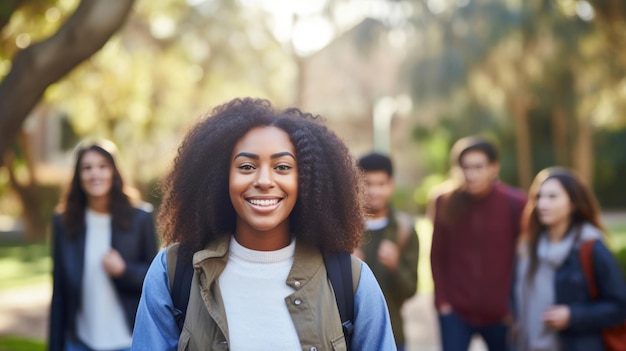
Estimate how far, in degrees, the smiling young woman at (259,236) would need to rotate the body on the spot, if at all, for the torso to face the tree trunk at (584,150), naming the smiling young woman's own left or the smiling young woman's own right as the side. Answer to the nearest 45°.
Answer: approximately 135° to the smiling young woman's own left

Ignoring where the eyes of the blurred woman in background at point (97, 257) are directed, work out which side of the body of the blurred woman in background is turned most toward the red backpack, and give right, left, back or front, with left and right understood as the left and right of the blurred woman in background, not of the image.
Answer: left

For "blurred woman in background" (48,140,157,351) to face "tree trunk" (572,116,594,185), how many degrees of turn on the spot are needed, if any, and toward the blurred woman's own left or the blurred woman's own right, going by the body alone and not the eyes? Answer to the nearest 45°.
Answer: approximately 135° to the blurred woman's own left

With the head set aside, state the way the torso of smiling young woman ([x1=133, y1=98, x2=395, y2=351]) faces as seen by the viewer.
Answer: toward the camera

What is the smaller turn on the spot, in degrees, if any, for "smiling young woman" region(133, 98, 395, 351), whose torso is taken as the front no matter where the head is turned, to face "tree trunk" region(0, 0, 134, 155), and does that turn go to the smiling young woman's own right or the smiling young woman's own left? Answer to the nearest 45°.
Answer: approximately 135° to the smiling young woman's own right

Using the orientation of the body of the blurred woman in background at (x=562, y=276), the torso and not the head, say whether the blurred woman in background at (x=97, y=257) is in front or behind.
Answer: in front

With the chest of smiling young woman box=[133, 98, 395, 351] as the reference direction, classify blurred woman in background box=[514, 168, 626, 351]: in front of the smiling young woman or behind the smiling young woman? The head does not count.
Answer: behind

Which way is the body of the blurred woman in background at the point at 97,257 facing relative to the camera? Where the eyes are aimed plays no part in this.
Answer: toward the camera

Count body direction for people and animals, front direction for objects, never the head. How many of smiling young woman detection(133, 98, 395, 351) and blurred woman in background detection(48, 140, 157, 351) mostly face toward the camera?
2

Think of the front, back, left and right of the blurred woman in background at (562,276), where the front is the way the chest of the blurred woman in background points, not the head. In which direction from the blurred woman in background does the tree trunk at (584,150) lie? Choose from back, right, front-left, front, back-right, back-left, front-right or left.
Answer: back-right

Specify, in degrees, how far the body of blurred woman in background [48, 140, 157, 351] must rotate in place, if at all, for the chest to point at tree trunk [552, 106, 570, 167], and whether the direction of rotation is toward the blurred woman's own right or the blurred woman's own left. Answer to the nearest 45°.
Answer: approximately 135° to the blurred woman's own left

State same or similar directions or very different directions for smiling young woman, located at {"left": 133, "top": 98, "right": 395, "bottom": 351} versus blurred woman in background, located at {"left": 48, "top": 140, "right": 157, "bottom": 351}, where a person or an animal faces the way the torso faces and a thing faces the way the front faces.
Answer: same or similar directions

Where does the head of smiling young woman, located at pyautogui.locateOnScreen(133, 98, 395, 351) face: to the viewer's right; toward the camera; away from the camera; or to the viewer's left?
toward the camera

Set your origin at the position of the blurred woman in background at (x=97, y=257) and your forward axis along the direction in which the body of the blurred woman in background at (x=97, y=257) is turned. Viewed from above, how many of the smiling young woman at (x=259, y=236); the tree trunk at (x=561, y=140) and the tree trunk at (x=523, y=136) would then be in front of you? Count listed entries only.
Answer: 1

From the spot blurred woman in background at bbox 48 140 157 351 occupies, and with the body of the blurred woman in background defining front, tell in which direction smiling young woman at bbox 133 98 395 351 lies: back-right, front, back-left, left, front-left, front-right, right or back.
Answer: front
